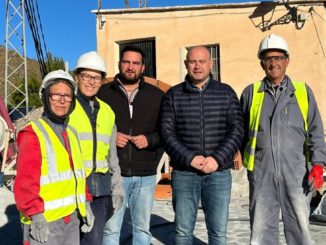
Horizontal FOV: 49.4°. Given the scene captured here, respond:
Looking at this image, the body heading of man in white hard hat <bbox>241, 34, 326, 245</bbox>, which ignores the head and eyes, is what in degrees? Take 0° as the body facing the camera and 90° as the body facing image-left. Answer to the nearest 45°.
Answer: approximately 0°

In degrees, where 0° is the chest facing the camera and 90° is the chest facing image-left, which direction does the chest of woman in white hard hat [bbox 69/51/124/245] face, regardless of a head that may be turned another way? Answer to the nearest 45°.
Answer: approximately 0°

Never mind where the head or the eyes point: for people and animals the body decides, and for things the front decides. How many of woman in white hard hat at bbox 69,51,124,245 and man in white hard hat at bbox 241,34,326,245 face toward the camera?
2

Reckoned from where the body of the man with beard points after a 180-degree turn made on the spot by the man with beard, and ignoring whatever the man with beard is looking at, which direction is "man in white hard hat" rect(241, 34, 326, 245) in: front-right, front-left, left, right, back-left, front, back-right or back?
right

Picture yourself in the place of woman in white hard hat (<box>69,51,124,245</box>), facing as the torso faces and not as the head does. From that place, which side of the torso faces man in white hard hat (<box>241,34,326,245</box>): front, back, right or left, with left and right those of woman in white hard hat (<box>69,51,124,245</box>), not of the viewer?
left

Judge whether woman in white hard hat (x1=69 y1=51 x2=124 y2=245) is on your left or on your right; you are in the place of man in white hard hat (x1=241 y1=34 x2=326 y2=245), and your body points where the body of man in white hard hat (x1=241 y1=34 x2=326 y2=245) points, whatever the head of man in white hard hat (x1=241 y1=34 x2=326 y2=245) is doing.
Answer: on your right

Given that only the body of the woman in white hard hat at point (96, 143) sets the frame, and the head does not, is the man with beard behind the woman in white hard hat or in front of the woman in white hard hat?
behind
